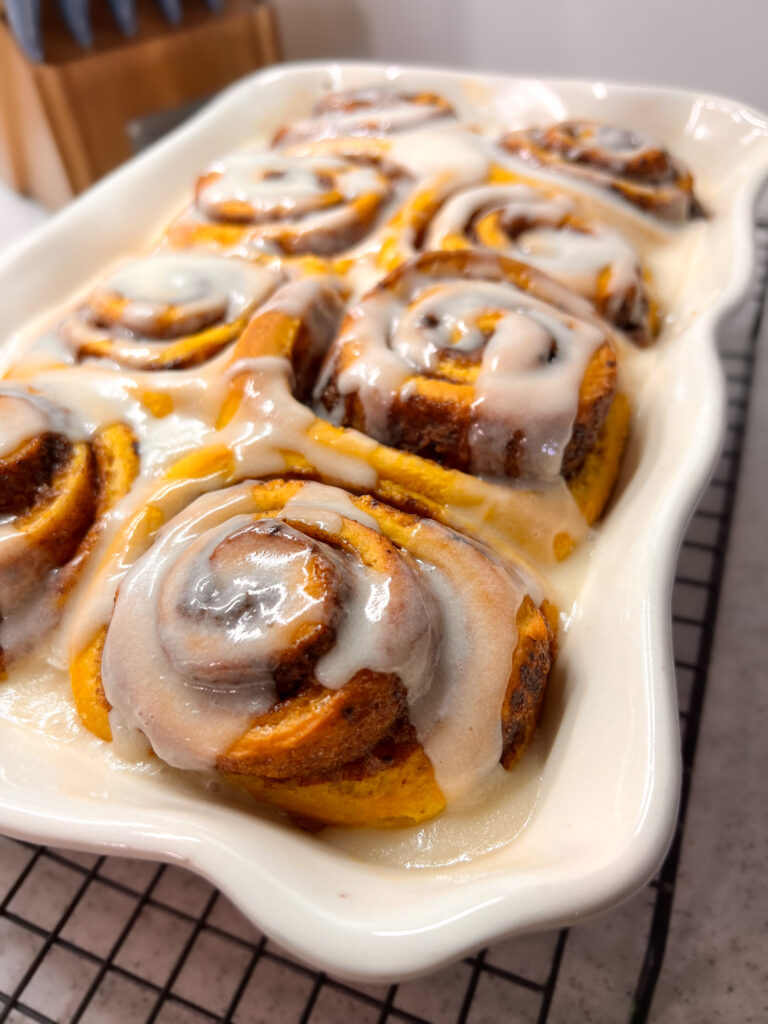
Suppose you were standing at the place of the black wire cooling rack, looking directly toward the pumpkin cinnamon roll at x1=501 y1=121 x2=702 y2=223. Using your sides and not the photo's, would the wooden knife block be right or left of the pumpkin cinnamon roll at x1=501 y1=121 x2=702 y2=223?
left

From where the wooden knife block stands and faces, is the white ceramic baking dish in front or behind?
in front

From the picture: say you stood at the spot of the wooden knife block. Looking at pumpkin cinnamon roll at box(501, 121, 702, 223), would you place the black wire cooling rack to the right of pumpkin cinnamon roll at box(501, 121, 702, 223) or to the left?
right

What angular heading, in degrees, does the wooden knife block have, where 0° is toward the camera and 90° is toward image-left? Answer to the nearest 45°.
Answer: approximately 315°

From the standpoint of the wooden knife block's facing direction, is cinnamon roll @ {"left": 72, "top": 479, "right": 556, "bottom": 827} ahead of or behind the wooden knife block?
ahead
